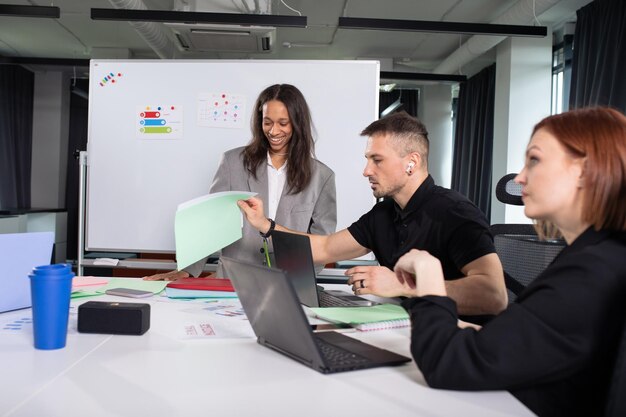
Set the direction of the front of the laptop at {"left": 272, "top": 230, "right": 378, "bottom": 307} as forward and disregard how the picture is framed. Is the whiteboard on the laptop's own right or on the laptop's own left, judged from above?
on the laptop's own left

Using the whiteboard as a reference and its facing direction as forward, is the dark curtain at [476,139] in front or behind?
behind

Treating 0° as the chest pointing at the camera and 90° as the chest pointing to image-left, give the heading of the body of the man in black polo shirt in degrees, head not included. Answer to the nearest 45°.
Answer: approximately 45°

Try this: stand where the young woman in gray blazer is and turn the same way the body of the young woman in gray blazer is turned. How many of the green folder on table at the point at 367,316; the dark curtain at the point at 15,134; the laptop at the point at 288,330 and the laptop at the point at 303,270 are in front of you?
3

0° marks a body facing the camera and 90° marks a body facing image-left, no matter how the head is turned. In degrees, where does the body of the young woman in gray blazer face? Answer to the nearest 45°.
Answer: approximately 0°

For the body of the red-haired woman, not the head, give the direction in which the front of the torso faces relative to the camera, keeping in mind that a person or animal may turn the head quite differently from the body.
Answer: to the viewer's left

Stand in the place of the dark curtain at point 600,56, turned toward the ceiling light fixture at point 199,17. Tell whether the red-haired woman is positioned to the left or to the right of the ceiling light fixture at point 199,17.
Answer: left

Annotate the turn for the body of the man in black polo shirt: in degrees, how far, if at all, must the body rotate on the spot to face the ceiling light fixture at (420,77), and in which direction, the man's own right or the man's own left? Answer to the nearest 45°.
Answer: approximately 135° to the man's own right

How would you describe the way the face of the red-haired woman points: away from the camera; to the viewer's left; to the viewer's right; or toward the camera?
to the viewer's left

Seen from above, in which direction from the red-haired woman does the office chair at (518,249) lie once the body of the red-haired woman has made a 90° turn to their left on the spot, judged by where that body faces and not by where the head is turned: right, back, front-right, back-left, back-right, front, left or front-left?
back

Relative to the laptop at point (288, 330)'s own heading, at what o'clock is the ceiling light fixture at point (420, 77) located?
The ceiling light fixture is roughly at 11 o'clock from the laptop.

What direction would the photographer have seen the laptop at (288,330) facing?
facing away from the viewer and to the right of the viewer

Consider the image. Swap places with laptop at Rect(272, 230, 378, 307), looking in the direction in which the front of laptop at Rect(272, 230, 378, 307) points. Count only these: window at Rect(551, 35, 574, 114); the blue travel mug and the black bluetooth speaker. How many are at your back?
2

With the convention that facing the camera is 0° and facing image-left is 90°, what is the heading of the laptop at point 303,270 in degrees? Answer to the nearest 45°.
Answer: approximately 225°

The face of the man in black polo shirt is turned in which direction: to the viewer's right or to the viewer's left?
to the viewer's left
